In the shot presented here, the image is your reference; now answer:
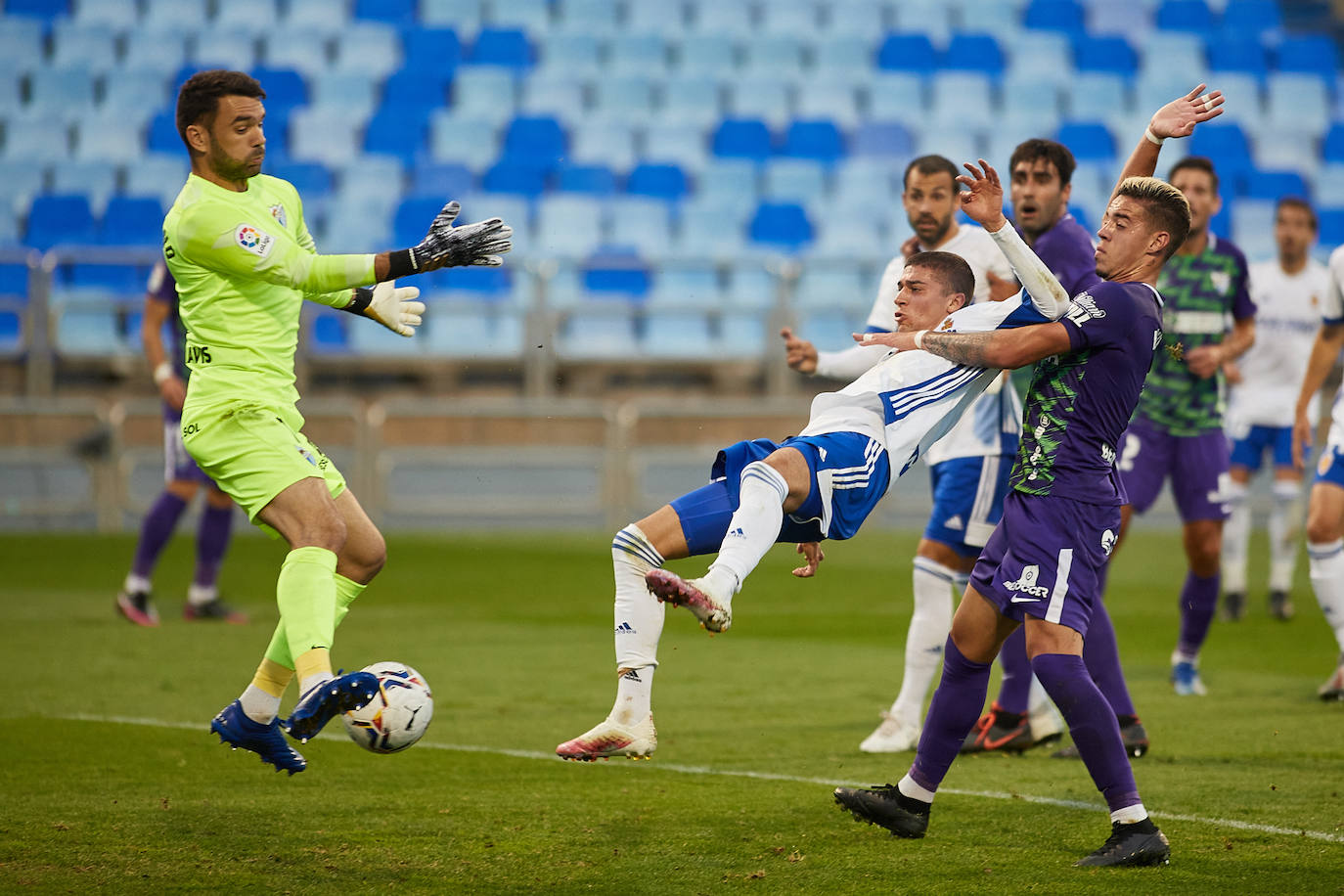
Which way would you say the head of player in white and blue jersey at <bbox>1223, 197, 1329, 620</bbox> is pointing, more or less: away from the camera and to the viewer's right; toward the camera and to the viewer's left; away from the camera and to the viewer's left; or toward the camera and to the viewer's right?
toward the camera and to the viewer's left

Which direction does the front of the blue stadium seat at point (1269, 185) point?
toward the camera

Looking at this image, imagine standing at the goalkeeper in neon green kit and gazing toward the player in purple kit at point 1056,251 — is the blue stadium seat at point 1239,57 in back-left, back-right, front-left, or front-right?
front-left

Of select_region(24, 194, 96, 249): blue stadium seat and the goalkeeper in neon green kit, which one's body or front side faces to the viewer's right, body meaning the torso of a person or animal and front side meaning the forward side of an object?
the goalkeeper in neon green kit

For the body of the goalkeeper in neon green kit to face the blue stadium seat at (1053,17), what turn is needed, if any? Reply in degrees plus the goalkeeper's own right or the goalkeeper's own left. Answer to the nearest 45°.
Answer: approximately 45° to the goalkeeper's own left

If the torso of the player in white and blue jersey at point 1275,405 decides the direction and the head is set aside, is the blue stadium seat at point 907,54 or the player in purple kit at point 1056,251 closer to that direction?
the player in purple kit

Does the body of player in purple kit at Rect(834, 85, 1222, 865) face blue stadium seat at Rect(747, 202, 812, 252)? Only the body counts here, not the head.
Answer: no

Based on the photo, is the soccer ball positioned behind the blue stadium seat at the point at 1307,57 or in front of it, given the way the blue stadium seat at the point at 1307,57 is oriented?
in front

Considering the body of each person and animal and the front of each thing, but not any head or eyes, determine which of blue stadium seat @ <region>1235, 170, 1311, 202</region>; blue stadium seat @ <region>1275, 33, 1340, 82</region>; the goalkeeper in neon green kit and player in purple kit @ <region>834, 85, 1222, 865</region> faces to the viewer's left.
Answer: the player in purple kit

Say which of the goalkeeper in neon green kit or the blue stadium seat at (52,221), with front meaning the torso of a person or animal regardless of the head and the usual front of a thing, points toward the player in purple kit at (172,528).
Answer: the blue stadium seat

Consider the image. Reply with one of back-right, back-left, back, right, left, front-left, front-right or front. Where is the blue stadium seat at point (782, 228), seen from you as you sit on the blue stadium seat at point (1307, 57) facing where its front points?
front-right

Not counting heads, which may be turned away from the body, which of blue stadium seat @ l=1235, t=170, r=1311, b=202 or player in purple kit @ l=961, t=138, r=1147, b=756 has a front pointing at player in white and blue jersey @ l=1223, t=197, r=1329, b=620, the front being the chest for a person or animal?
the blue stadium seat

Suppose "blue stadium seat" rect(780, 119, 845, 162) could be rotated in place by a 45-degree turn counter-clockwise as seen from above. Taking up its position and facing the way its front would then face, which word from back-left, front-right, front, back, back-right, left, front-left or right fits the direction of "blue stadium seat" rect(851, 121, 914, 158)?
front-left

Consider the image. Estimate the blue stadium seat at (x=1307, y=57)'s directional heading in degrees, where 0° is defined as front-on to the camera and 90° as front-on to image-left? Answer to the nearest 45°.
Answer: approximately 0°

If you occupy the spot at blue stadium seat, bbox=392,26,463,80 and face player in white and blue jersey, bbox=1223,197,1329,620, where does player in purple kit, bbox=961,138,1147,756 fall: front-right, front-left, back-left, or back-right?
front-right

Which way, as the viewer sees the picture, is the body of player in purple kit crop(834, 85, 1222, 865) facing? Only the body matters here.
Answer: to the viewer's left

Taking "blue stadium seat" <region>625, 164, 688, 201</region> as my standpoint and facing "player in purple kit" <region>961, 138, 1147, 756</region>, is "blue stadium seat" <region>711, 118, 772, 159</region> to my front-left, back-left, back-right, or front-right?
back-left

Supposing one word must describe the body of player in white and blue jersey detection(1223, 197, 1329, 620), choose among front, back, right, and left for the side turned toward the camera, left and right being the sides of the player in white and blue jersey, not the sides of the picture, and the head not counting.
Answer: front
